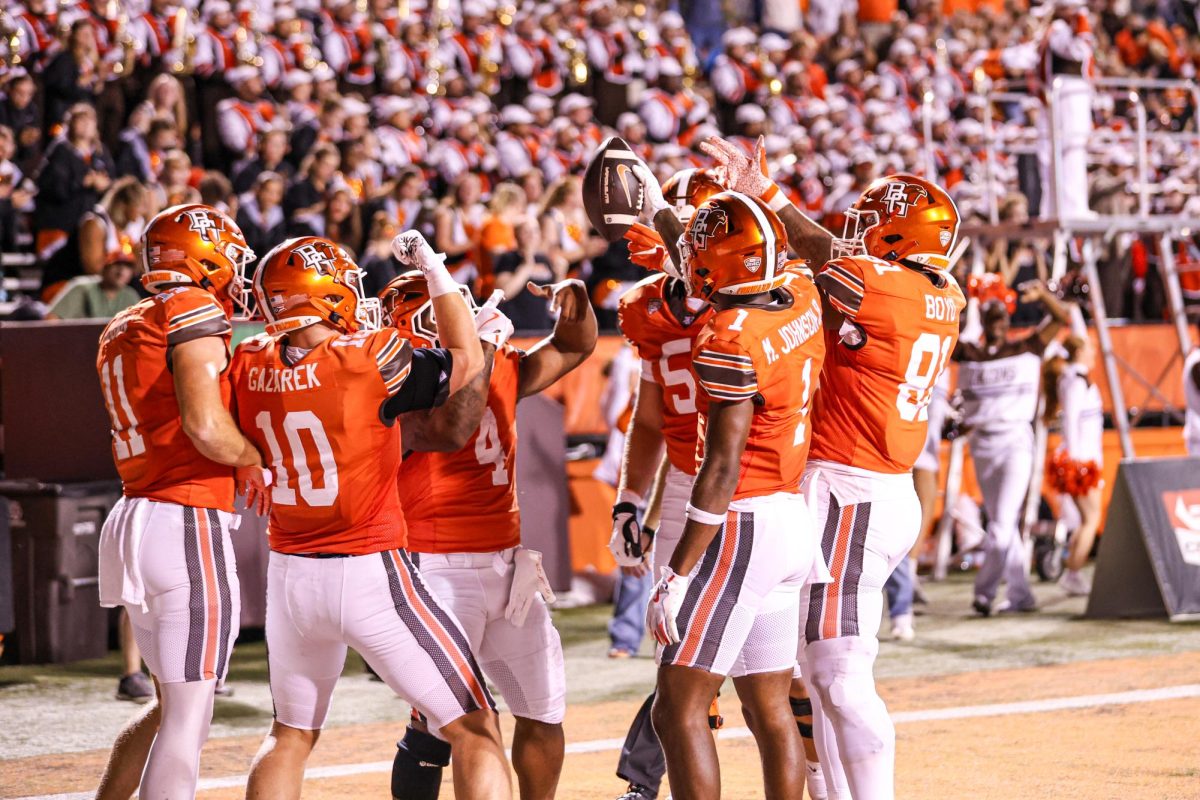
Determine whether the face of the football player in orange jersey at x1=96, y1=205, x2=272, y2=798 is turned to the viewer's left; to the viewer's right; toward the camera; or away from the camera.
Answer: to the viewer's right

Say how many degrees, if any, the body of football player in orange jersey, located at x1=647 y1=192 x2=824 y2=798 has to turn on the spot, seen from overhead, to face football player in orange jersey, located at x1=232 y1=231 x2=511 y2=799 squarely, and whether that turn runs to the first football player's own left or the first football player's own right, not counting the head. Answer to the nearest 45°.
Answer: approximately 45° to the first football player's own left

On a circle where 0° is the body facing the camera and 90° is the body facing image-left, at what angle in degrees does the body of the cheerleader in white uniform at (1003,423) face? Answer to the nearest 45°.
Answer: approximately 0°

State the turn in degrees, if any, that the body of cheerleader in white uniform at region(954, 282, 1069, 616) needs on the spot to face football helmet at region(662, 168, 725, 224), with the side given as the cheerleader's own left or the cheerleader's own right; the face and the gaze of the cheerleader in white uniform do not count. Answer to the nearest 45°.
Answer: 0° — they already face it

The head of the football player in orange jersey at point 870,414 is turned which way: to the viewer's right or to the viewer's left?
to the viewer's left

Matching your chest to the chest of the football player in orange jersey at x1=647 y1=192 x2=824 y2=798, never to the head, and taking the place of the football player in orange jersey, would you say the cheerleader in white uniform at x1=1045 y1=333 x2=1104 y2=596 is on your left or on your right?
on your right

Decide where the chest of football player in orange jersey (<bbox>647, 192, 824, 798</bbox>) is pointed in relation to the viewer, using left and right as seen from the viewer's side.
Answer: facing away from the viewer and to the left of the viewer

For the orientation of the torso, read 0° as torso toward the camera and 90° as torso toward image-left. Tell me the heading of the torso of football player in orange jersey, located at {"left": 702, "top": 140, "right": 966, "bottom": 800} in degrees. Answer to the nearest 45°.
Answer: approximately 135°
